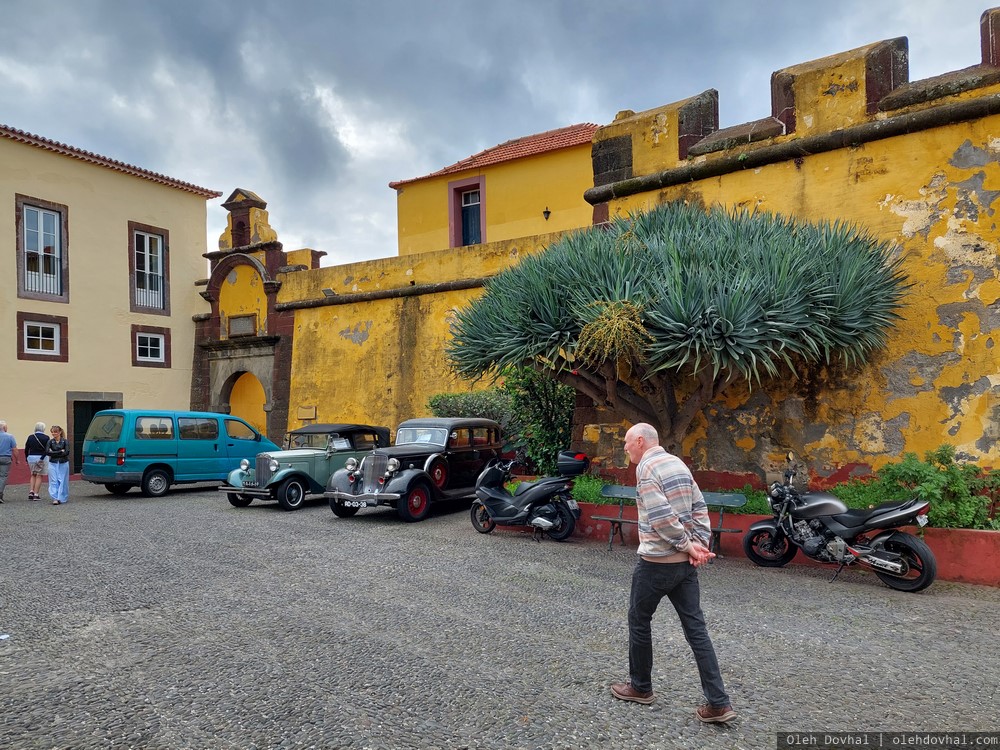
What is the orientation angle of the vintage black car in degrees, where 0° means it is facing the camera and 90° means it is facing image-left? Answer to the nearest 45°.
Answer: approximately 45°

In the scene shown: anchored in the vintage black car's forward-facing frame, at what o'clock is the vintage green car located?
The vintage green car is roughly at 3 o'clock from the vintage black car.

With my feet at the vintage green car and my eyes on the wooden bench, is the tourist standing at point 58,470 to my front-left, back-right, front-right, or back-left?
back-right

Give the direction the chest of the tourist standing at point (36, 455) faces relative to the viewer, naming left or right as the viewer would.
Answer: facing away from the viewer

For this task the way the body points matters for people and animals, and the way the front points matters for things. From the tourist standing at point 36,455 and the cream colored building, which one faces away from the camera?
the tourist standing
